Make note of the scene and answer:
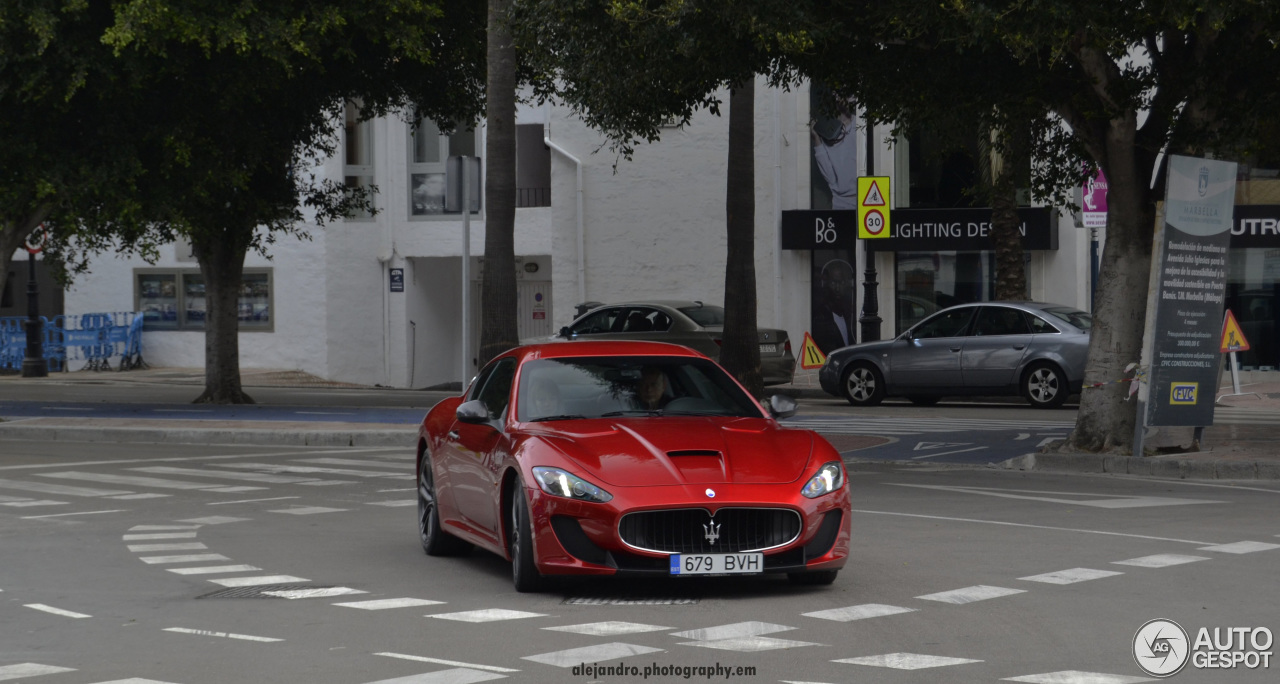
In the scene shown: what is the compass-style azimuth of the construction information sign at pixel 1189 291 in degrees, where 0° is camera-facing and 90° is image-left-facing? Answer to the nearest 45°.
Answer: approximately 0°

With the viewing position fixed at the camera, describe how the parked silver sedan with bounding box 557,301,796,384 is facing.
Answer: facing away from the viewer and to the left of the viewer

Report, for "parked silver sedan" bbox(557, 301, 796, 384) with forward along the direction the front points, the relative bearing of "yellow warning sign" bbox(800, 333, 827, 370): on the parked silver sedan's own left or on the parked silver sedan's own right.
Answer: on the parked silver sedan's own right

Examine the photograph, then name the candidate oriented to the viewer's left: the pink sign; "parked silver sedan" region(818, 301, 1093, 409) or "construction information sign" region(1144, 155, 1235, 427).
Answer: the parked silver sedan

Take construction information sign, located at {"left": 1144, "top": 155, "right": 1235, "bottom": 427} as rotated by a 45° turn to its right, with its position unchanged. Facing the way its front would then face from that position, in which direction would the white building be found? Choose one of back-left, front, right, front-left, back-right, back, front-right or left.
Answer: right

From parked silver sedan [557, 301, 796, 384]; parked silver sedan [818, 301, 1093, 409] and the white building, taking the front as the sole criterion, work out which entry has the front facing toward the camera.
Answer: the white building

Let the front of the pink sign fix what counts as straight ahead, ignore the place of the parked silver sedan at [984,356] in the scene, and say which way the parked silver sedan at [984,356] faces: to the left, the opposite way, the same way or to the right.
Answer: to the right

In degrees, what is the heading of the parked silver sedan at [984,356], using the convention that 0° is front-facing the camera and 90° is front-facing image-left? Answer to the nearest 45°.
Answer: approximately 90°

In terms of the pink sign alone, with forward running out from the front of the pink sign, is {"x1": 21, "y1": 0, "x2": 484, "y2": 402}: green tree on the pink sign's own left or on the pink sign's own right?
on the pink sign's own right
